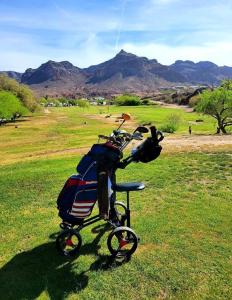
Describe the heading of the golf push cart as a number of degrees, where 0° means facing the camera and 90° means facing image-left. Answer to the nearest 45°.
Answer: approximately 90°

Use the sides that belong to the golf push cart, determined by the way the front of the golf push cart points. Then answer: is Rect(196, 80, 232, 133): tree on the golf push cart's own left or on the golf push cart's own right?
on the golf push cart's own right
